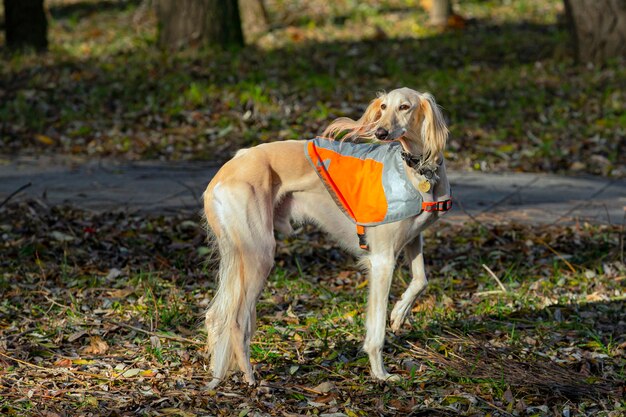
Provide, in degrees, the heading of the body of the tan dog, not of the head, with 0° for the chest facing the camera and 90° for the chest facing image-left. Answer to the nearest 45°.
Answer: approximately 270°

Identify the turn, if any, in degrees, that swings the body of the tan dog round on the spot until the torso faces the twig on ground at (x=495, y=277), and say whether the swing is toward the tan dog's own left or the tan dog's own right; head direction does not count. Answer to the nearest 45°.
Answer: approximately 45° to the tan dog's own left

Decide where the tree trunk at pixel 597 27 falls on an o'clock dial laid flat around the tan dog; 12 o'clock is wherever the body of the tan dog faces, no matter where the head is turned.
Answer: The tree trunk is roughly at 10 o'clock from the tan dog.

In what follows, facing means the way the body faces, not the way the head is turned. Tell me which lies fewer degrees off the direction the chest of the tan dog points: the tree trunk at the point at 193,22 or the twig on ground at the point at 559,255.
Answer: the twig on ground

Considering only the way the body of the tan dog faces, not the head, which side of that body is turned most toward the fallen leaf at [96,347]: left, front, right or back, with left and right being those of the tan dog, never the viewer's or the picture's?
back

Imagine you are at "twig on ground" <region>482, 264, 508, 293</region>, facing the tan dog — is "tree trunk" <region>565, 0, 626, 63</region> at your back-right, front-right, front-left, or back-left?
back-right

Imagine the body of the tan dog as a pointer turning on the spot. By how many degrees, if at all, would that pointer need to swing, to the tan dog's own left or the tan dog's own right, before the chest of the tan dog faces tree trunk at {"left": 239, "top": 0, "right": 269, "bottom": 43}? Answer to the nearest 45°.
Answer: approximately 90° to the tan dog's own left

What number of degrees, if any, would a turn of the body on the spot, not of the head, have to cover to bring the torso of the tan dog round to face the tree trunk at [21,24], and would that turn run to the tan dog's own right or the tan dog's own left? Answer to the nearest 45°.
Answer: approximately 135° to the tan dog's own left
